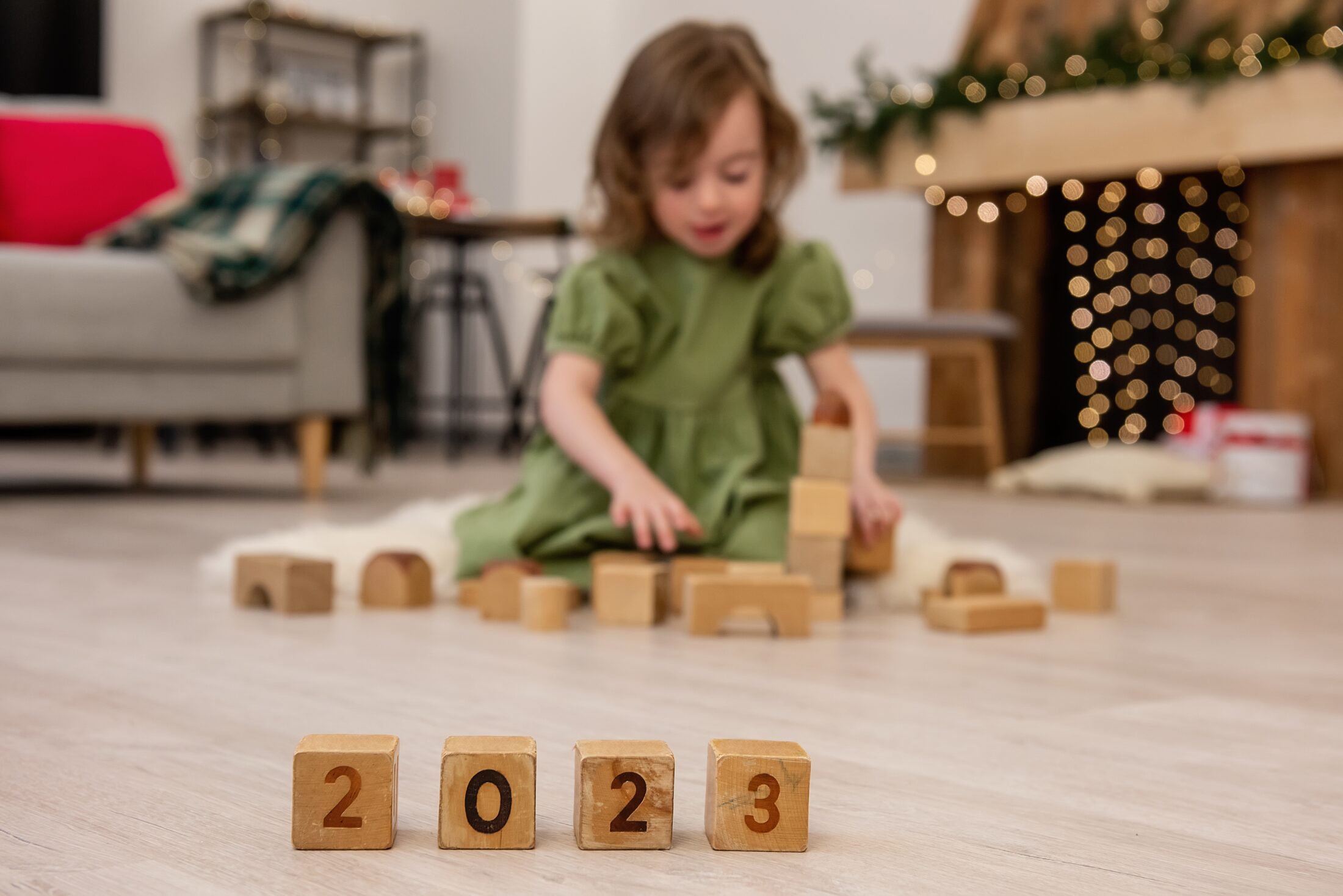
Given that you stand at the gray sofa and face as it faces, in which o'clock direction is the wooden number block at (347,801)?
The wooden number block is roughly at 12 o'clock from the gray sofa.

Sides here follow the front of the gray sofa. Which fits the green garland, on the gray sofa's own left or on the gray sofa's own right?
on the gray sofa's own left

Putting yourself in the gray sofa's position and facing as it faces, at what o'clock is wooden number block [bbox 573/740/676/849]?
The wooden number block is roughly at 12 o'clock from the gray sofa.

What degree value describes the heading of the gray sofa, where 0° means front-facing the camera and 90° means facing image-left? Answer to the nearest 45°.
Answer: approximately 0°

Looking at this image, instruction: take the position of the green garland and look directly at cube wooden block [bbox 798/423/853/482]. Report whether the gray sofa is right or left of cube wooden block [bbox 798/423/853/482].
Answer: right
